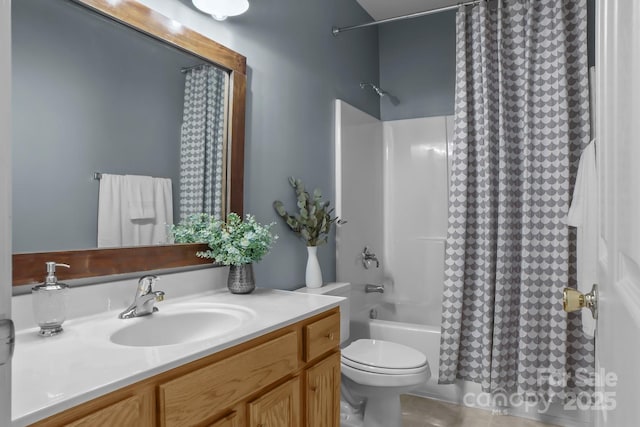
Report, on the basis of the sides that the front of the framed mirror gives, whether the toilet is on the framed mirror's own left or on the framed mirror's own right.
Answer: on the framed mirror's own left

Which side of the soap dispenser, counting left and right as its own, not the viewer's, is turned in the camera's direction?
right

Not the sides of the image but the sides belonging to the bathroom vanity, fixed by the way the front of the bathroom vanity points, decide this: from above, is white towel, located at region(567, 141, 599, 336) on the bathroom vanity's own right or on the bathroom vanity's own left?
on the bathroom vanity's own left

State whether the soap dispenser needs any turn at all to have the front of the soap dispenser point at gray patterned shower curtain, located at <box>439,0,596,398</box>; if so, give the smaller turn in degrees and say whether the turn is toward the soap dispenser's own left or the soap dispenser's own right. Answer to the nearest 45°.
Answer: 0° — it already faces it

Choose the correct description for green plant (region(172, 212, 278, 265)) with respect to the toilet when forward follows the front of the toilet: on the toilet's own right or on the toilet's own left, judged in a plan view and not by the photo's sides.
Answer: on the toilet's own right

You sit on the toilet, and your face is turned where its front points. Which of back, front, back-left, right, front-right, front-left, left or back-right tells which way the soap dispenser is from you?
right

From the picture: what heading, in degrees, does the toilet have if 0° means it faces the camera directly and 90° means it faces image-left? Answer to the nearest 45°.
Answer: approximately 315°

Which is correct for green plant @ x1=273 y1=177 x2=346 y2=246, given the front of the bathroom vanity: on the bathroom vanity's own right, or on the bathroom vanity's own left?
on the bathroom vanity's own left

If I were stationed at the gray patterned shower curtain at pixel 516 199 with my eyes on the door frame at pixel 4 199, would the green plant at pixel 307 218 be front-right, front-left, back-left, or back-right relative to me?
front-right

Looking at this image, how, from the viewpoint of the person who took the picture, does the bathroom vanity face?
facing the viewer and to the right of the viewer
